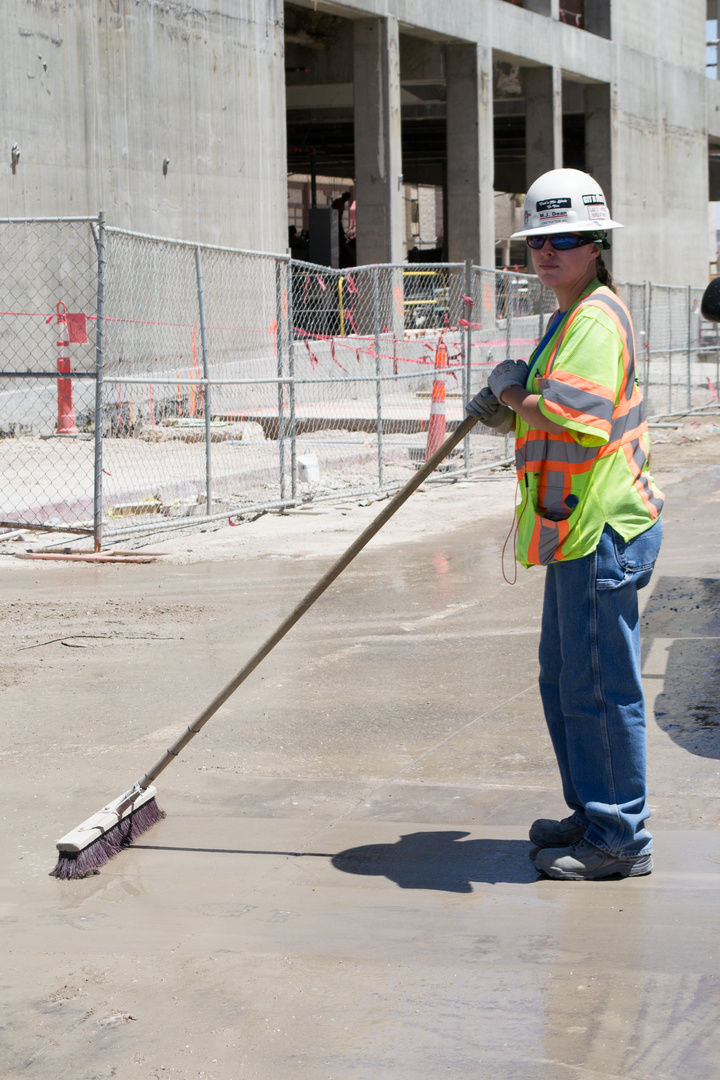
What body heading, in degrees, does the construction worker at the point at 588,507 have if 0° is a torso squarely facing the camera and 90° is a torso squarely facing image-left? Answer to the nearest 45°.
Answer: approximately 90°

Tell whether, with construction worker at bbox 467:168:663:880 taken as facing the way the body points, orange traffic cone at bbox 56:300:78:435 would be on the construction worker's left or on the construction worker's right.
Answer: on the construction worker's right

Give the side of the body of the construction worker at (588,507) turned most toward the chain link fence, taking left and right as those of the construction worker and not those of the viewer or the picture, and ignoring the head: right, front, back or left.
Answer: right

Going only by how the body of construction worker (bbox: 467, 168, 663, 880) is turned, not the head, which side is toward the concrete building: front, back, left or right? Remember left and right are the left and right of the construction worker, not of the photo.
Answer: right
